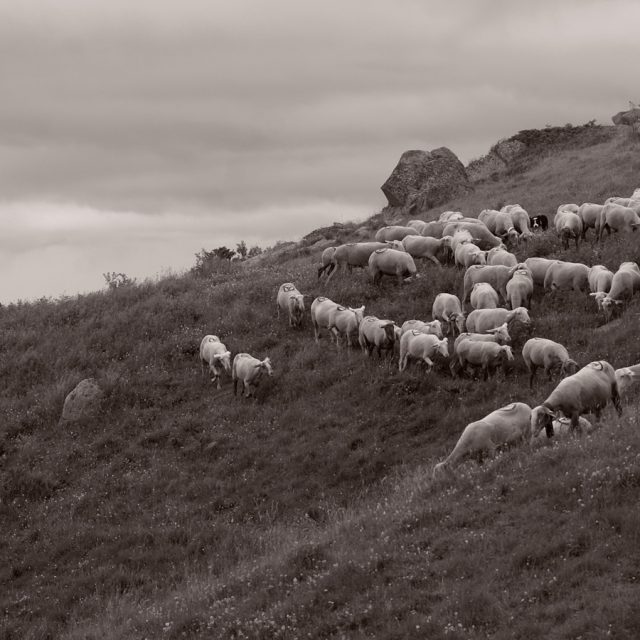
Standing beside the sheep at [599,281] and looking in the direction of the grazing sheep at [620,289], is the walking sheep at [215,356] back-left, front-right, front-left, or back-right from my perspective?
back-right

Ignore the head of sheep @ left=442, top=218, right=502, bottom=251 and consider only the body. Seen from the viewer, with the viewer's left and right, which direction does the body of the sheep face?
facing to the right of the viewer

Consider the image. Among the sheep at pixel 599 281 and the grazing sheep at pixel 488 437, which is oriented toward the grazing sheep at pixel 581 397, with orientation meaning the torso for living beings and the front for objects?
the sheep

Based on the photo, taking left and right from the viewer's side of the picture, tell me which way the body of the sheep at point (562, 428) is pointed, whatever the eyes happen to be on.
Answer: facing to the left of the viewer
